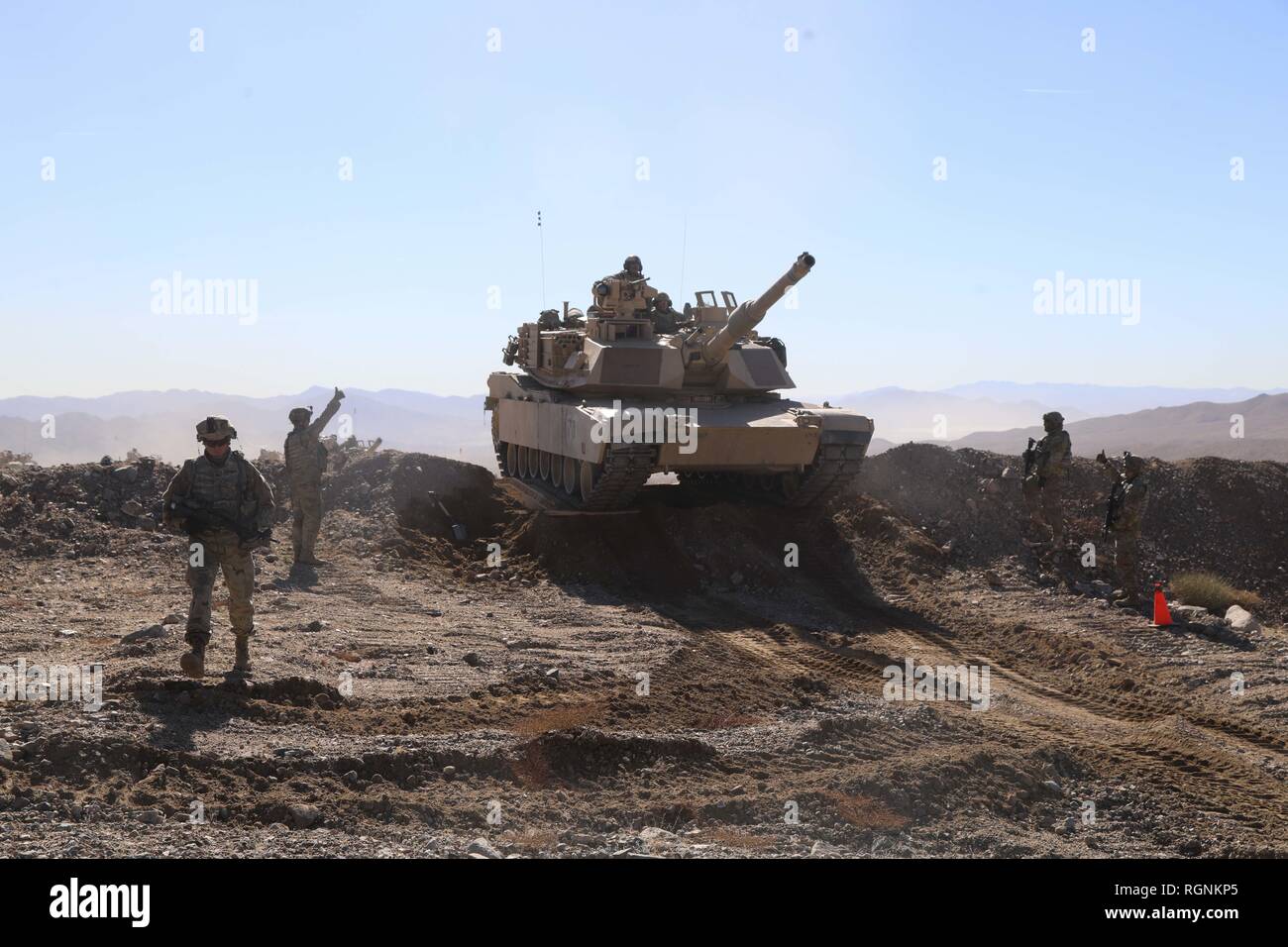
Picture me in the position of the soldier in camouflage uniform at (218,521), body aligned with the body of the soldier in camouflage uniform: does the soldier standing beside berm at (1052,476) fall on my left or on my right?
on my left

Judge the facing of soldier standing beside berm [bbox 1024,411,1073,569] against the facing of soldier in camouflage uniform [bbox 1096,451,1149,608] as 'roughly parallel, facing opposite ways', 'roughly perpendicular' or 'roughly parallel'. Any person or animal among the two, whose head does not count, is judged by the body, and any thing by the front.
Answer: roughly parallel

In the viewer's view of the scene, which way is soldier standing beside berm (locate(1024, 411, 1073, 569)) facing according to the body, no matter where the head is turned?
to the viewer's left

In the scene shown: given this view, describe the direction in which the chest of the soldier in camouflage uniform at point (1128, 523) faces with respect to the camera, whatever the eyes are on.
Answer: to the viewer's left

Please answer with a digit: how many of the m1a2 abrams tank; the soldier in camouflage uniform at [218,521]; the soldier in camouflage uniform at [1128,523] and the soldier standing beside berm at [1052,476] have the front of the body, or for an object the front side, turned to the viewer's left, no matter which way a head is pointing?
2

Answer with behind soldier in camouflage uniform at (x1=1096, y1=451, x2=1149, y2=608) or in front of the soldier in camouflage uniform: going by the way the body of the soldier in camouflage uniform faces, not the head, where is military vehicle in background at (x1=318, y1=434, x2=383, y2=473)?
in front

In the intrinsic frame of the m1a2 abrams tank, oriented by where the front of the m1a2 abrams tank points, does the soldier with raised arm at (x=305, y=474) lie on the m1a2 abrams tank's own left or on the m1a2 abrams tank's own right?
on the m1a2 abrams tank's own right

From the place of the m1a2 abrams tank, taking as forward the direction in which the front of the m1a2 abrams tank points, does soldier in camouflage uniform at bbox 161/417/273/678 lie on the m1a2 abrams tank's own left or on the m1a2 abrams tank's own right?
on the m1a2 abrams tank's own right

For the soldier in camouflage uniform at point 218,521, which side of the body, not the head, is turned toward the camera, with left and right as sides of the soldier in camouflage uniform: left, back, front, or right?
front

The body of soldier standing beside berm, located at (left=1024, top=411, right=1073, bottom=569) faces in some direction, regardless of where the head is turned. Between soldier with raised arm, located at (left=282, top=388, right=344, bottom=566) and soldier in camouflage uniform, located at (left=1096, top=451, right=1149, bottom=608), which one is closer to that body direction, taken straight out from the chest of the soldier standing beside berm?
the soldier with raised arm
